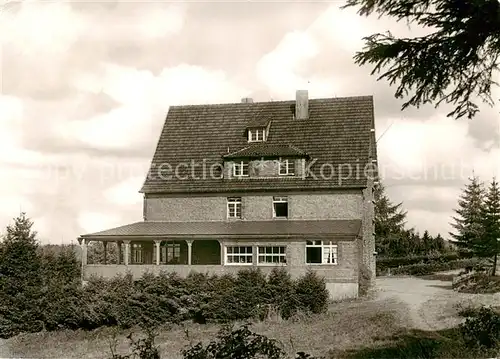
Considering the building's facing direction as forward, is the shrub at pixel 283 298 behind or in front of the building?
in front

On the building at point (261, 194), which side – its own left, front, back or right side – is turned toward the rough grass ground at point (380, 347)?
front

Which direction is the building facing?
toward the camera

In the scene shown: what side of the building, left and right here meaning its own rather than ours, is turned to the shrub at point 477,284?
left

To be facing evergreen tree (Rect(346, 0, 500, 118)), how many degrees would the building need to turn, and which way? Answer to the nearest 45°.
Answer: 0° — it already faces it

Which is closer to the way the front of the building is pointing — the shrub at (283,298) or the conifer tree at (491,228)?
the shrub

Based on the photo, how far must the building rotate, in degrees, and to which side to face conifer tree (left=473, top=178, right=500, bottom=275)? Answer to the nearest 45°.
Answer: approximately 90° to its left

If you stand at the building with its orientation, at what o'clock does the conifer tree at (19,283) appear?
The conifer tree is roughly at 2 o'clock from the building.

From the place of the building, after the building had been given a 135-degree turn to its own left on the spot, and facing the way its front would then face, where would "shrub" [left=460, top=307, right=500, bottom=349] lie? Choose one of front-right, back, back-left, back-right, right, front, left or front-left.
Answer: back-right

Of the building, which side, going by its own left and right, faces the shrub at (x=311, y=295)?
front

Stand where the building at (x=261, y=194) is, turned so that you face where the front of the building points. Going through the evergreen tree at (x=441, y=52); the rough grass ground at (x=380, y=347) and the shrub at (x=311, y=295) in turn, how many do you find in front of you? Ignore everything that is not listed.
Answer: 3
